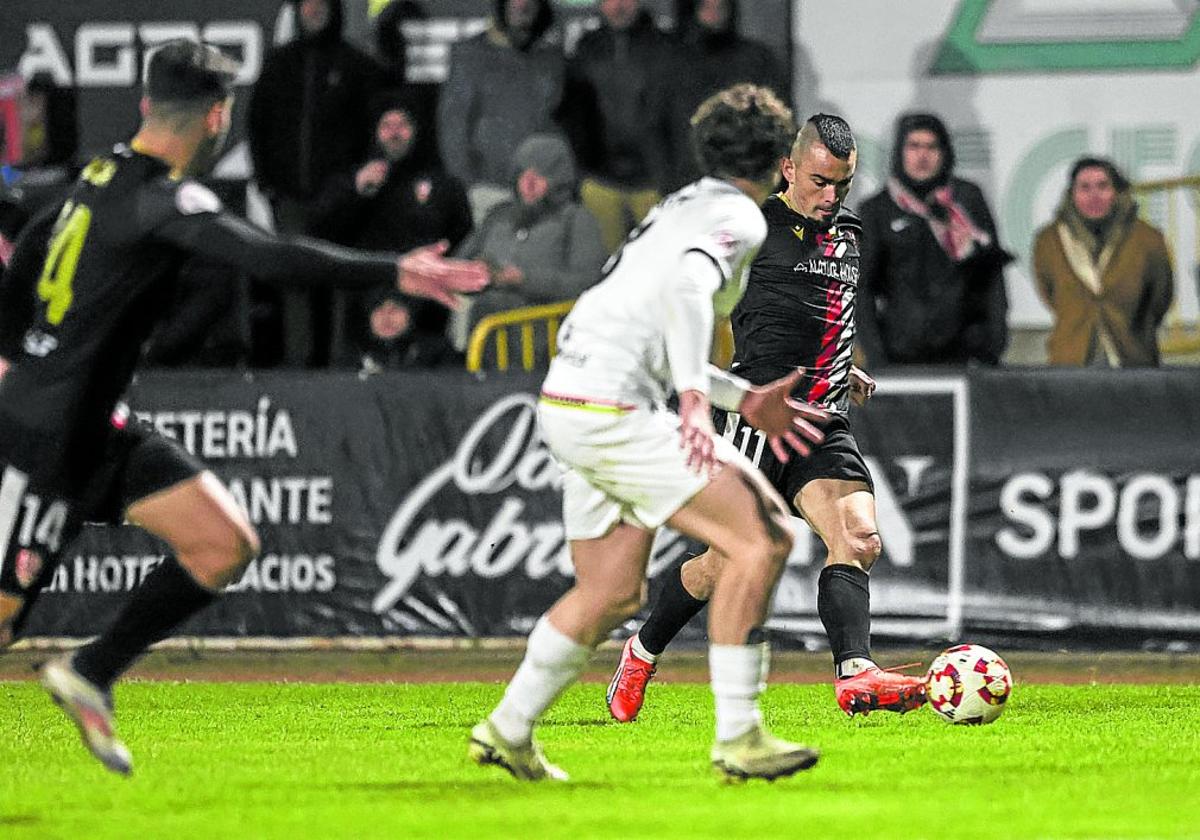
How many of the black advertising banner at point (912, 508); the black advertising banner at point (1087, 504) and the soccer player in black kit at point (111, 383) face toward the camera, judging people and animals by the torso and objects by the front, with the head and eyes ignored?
2

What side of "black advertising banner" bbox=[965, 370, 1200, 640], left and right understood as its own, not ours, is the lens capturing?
front

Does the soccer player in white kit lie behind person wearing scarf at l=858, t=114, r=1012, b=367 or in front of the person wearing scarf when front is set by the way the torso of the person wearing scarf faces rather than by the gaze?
in front

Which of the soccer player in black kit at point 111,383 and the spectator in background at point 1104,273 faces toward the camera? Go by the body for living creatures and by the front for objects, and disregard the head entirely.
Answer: the spectator in background

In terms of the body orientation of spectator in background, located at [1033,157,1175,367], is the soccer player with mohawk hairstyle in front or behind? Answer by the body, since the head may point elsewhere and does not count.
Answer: in front

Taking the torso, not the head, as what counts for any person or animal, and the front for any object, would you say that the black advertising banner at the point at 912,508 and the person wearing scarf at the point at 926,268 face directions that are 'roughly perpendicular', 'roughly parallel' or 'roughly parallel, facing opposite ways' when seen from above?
roughly parallel

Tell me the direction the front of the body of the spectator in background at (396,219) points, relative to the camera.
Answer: toward the camera

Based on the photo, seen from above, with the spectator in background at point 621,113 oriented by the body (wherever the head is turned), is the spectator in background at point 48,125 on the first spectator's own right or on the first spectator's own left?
on the first spectator's own right

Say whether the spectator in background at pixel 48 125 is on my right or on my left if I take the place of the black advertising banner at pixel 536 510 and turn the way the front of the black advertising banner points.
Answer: on my right

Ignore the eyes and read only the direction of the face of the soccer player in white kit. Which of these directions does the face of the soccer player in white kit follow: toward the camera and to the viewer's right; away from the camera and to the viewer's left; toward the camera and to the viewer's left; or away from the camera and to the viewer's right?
away from the camera and to the viewer's right

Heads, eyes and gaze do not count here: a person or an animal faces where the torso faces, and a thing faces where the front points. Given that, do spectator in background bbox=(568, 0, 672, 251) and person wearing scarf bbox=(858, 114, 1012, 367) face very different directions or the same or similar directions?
same or similar directions

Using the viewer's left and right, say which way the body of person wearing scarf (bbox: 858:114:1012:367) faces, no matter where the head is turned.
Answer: facing the viewer

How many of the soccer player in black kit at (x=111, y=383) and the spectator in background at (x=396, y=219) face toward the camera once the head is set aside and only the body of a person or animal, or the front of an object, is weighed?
1
